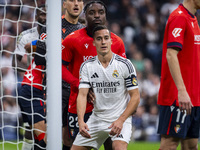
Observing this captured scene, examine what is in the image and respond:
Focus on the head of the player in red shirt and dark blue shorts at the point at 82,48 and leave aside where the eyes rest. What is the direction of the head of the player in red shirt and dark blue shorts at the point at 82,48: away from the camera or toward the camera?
toward the camera

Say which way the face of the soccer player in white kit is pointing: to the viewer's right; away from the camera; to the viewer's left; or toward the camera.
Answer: toward the camera

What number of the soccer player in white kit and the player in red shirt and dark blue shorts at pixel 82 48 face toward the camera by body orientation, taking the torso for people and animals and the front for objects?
2

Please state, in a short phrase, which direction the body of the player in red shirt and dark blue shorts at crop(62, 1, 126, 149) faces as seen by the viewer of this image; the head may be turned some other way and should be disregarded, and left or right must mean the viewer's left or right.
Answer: facing the viewer

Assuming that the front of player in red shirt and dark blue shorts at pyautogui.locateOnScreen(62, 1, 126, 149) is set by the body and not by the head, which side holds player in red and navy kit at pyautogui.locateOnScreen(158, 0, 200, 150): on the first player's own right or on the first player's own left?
on the first player's own left

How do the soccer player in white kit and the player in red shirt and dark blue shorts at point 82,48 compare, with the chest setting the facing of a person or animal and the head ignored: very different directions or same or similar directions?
same or similar directions

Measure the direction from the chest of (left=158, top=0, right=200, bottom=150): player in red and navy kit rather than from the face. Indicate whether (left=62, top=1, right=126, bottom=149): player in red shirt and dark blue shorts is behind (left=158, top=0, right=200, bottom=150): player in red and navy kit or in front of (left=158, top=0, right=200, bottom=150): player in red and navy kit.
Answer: behind

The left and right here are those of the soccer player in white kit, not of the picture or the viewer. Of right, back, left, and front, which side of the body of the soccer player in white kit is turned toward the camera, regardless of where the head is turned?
front

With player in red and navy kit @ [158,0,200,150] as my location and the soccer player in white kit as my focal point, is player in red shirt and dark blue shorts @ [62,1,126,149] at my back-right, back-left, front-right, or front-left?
front-right
